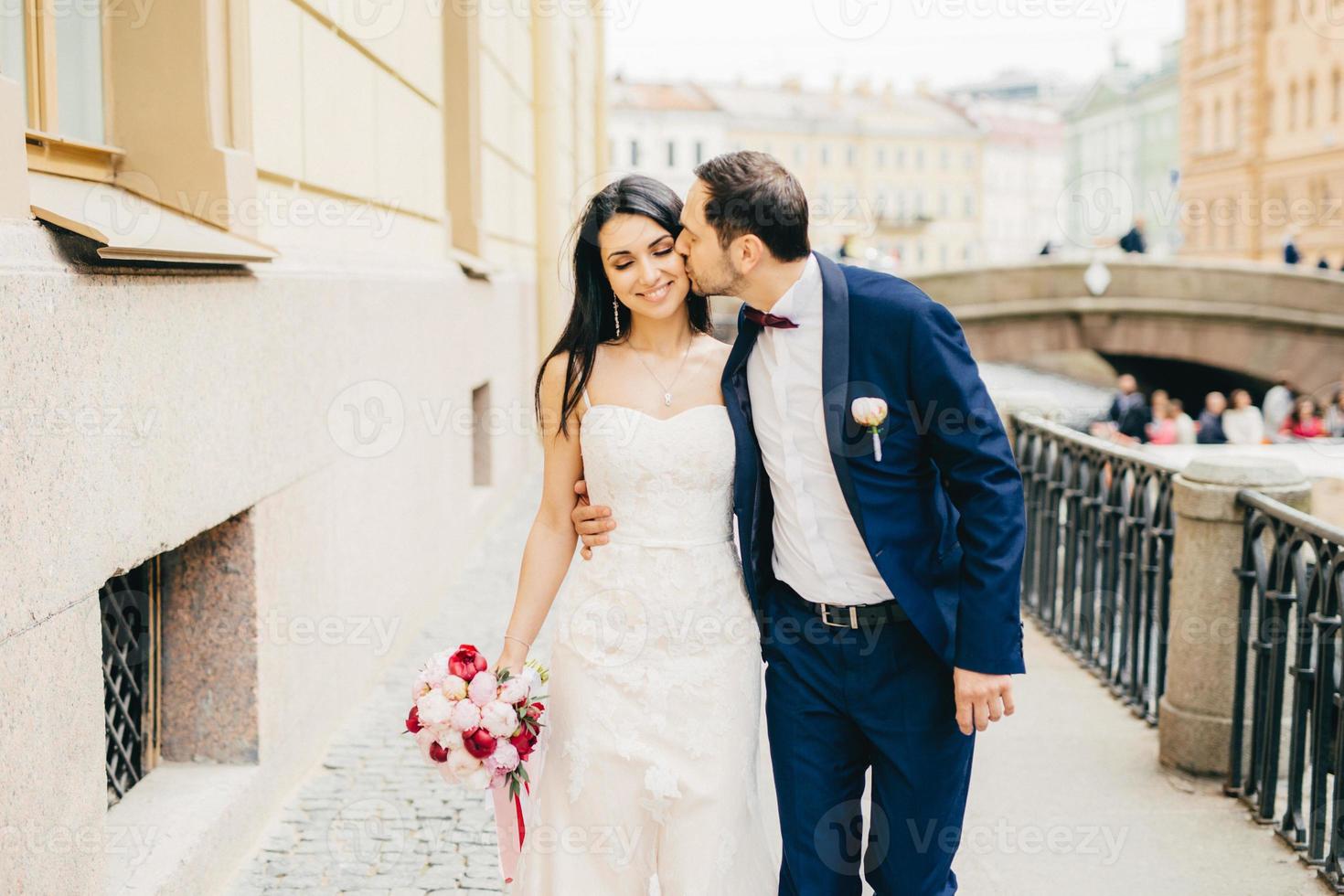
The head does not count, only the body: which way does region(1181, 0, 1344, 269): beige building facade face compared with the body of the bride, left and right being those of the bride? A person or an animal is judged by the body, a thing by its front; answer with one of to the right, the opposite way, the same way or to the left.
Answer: to the right

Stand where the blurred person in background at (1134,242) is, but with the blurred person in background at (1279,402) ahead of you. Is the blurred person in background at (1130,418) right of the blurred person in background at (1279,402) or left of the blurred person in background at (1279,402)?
right

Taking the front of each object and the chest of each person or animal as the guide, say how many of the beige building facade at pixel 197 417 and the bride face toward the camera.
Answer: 1

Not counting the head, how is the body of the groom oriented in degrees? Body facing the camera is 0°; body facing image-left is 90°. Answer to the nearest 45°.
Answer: approximately 45°

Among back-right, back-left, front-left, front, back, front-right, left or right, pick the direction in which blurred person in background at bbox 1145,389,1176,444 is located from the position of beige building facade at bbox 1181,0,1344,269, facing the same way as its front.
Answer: front-left

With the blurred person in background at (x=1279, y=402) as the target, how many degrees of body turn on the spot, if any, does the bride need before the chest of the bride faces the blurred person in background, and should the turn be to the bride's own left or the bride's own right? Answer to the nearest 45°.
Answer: approximately 135° to the bride's own left

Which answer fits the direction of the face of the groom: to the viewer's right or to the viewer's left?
to the viewer's left

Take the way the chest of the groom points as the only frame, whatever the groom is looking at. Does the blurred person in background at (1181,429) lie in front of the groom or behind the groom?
behind

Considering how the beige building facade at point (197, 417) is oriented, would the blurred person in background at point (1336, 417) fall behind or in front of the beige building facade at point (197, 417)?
in front

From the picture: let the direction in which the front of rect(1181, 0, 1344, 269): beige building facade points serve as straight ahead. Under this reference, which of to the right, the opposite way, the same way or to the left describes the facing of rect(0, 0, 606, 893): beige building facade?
the opposite way

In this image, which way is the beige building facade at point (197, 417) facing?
to the viewer's right

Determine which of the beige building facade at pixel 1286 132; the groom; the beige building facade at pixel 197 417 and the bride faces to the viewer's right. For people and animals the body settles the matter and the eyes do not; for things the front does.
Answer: the beige building facade at pixel 197 417

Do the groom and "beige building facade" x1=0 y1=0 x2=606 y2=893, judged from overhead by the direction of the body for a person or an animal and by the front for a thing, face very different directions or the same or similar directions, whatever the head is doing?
very different directions
